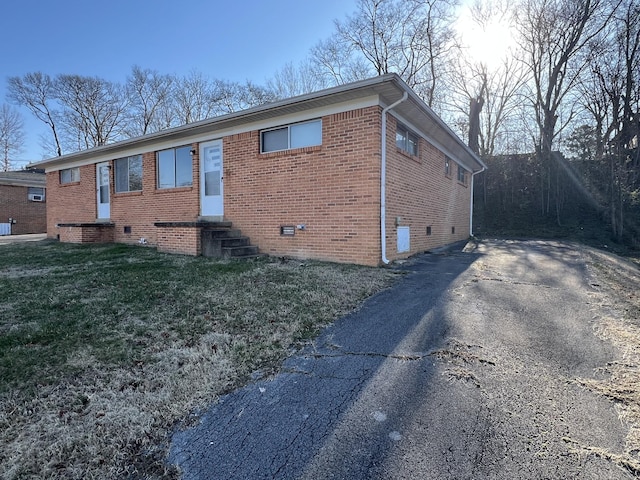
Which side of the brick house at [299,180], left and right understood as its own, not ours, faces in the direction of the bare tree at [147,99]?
right

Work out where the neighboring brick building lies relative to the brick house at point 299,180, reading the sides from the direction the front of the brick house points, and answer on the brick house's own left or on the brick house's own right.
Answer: on the brick house's own right

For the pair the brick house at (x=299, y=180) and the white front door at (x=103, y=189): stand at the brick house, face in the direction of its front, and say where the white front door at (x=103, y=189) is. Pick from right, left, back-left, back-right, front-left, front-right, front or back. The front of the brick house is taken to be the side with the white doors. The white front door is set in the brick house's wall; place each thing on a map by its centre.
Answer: right

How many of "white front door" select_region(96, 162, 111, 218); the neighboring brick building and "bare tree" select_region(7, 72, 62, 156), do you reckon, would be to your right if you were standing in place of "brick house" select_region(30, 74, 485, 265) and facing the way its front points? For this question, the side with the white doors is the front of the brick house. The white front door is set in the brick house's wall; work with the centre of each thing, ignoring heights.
3

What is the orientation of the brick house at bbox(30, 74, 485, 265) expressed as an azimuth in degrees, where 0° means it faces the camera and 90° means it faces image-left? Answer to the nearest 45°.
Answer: approximately 45°

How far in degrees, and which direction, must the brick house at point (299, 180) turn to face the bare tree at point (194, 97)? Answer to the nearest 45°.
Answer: approximately 135° to its right
